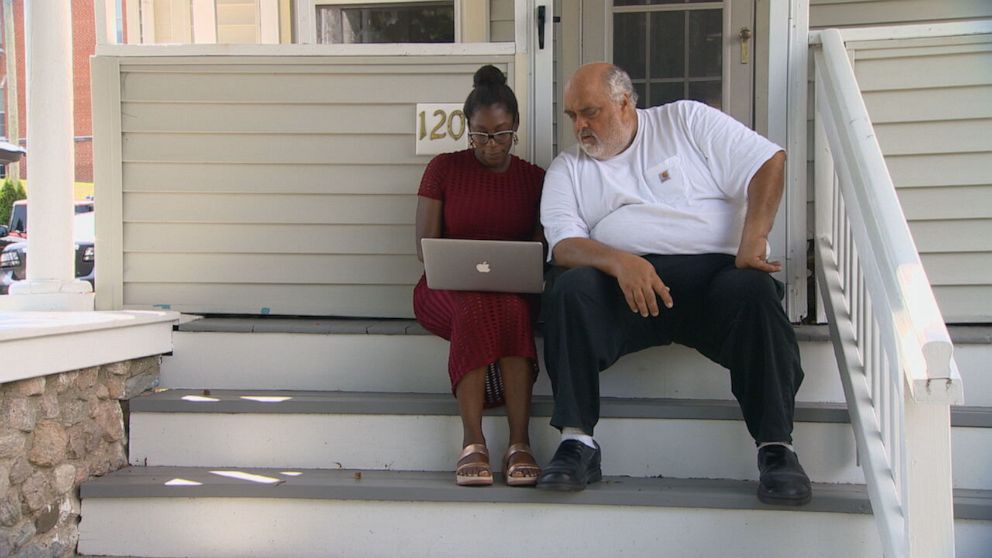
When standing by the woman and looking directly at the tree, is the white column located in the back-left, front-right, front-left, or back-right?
front-left

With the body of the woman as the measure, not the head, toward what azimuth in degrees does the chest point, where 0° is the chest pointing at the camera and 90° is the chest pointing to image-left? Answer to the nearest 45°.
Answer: approximately 0°

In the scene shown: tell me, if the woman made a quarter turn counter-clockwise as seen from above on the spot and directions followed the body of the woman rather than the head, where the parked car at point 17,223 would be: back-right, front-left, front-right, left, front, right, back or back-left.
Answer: back-left

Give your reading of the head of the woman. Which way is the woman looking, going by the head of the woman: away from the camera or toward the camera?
toward the camera

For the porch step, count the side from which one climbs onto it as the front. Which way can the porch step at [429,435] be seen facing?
toward the camera

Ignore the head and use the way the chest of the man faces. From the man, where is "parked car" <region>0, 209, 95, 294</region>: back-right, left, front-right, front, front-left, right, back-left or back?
back-right

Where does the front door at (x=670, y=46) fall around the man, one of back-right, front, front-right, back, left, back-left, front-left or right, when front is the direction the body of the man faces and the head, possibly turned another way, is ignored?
back

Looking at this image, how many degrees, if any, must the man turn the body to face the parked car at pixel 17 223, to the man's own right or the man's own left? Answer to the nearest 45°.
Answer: approximately 135° to the man's own right

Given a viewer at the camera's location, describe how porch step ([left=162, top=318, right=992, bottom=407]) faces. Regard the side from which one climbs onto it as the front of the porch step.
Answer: facing the viewer

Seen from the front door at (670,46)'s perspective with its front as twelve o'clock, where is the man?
The man is roughly at 12 o'clock from the front door.

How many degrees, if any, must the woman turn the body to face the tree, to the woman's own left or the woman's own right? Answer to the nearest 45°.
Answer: approximately 135° to the woman's own right

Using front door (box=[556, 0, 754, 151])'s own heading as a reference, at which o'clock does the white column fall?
The white column is roughly at 2 o'clock from the front door.

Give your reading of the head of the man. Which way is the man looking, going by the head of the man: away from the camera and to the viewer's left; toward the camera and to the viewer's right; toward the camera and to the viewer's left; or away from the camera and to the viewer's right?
toward the camera and to the viewer's left
